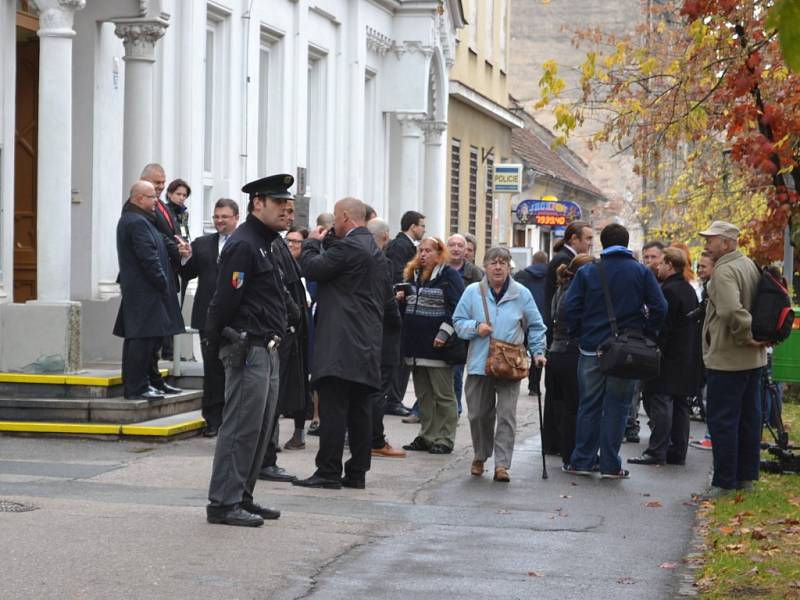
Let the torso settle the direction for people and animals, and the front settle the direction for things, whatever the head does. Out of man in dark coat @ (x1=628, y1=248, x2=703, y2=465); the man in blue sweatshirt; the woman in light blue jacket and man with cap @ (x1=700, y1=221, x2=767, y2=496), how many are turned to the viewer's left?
2

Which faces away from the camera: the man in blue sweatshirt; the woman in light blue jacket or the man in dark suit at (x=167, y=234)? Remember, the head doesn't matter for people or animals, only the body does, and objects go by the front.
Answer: the man in blue sweatshirt

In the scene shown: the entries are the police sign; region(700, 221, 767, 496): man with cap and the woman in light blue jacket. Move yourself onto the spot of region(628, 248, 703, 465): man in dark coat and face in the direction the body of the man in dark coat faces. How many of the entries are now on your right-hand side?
1

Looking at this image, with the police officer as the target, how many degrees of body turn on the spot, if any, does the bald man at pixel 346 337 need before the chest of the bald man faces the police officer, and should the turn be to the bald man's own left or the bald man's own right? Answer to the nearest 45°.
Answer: approximately 90° to the bald man's own left

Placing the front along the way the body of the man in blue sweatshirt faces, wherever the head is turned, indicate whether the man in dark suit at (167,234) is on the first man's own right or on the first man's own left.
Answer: on the first man's own left

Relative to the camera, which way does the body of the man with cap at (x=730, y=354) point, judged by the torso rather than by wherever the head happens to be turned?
to the viewer's left

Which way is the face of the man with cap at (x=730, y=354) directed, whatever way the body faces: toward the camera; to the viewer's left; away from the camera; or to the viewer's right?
to the viewer's left

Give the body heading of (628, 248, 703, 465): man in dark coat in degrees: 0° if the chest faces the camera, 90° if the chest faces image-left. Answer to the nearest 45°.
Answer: approximately 90°

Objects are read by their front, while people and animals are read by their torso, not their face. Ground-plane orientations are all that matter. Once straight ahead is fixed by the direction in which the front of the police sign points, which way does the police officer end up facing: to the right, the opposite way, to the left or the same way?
to the left

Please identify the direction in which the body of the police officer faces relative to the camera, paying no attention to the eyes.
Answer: to the viewer's right

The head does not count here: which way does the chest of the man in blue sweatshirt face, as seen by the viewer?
away from the camera

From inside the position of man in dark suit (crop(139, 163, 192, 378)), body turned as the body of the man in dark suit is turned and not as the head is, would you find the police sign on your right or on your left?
on your left

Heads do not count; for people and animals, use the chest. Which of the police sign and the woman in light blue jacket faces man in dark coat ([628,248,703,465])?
the police sign
